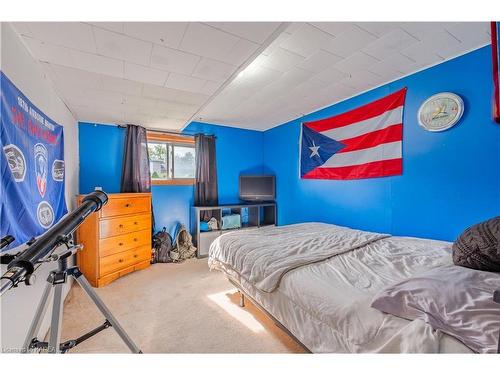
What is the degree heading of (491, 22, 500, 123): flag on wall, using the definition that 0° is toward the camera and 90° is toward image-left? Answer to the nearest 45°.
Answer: approximately 45°

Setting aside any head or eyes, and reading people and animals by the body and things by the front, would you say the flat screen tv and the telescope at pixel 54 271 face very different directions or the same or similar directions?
very different directions

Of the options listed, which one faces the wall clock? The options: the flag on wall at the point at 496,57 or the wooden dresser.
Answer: the wooden dresser

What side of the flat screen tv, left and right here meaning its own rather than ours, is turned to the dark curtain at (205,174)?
right

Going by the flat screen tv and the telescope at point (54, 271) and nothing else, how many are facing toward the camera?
1

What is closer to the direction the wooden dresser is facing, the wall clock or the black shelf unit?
the wall clock

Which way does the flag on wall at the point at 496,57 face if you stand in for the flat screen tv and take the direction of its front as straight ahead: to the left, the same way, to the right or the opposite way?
to the right

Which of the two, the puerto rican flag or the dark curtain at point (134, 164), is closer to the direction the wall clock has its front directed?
the dark curtain

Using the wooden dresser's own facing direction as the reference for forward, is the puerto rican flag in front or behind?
in front

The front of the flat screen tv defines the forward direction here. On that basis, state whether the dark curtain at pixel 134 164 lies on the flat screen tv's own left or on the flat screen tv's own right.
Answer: on the flat screen tv's own right

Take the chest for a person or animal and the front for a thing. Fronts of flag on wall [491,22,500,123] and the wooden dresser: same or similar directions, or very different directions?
very different directions

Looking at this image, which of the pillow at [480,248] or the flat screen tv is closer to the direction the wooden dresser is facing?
the pillow

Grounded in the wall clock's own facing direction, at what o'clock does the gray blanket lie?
The gray blanket is roughly at 12 o'clock from the wall clock.
